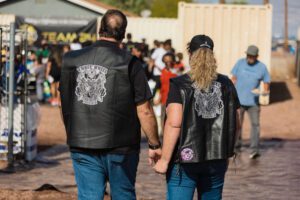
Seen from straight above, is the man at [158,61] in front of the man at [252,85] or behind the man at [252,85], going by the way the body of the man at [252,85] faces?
behind

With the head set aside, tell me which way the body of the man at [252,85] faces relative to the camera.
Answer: toward the camera

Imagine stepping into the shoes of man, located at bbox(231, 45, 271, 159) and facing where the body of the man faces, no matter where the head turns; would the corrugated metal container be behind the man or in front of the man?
behind

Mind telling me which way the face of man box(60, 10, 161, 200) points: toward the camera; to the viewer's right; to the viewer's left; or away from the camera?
away from the camera

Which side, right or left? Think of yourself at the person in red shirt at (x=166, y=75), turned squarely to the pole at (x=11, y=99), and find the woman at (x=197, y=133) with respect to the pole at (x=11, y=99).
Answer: left

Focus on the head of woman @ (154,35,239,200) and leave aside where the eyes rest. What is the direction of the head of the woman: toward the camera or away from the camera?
away from the camera
